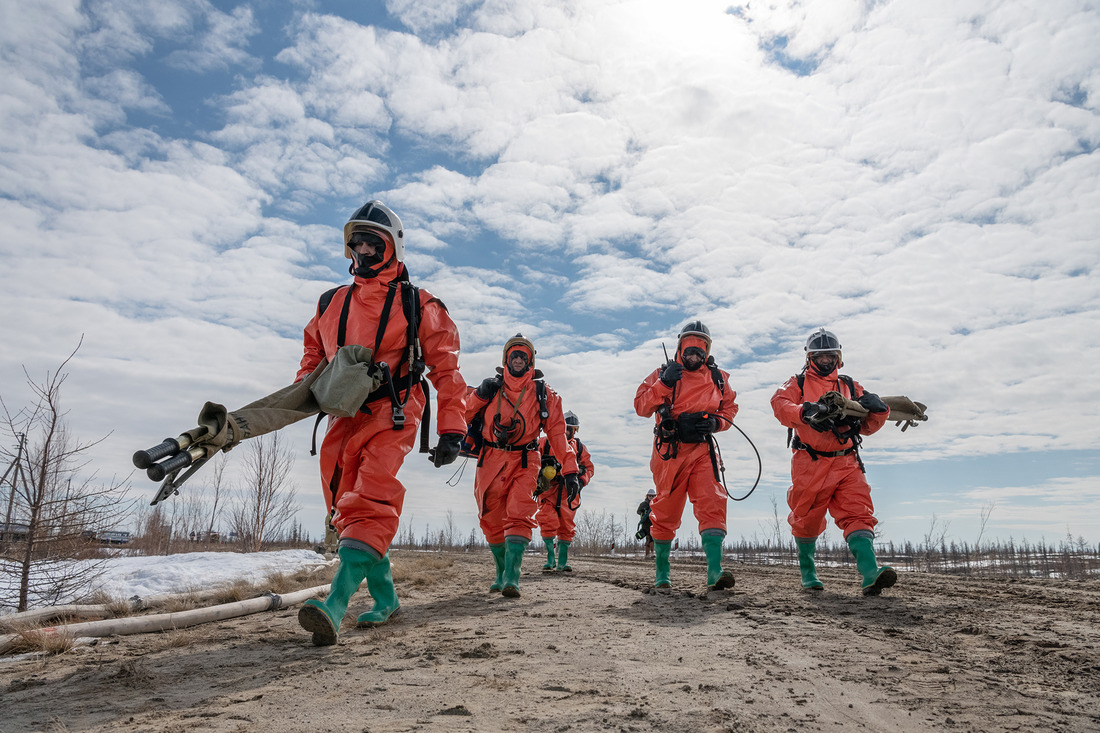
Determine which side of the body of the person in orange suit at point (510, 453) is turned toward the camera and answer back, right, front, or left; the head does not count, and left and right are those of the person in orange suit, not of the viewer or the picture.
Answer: front

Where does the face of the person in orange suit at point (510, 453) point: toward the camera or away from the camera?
toward the camera

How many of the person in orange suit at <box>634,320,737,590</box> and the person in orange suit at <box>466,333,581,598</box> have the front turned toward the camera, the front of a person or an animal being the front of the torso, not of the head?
2

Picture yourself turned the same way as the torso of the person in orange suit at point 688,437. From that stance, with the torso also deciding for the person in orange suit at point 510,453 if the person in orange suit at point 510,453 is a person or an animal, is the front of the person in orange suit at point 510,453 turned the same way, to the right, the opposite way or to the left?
the same way

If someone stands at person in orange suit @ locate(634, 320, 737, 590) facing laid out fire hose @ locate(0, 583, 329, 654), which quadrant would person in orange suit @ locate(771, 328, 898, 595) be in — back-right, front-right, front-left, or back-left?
back-left

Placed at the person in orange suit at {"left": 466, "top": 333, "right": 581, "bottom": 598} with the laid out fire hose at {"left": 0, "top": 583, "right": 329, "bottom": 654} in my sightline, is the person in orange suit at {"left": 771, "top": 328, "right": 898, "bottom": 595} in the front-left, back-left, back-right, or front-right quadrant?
back-left

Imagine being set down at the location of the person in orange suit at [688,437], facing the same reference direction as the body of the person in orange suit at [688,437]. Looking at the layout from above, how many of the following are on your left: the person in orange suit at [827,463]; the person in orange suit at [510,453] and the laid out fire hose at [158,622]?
1

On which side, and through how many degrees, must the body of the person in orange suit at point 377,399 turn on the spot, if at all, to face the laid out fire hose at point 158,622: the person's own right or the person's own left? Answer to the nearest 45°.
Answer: approximately 90° to the person's own right

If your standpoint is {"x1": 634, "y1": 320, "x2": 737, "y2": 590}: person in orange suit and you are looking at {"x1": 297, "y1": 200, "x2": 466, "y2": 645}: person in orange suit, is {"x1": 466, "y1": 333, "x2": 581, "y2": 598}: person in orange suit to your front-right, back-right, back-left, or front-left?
front-right

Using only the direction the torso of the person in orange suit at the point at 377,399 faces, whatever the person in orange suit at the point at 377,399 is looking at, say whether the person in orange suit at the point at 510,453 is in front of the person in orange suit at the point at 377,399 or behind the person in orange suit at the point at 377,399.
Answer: behind

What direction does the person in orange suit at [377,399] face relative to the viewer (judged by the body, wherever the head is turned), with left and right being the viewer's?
facing the viewer and to the left of the viewer

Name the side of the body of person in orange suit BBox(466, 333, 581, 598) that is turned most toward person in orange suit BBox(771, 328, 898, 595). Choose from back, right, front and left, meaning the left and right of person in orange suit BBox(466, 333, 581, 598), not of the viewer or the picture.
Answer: left

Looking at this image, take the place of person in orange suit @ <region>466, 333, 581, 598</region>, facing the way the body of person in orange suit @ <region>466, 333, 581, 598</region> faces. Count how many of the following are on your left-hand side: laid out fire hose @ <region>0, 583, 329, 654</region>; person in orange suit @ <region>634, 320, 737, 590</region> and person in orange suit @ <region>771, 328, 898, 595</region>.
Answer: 2

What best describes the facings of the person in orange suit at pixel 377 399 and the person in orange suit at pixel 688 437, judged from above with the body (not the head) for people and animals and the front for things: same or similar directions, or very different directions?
same or similar directions

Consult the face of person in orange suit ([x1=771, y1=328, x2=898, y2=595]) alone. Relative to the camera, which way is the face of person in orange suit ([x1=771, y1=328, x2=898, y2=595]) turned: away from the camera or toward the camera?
toward the camera
